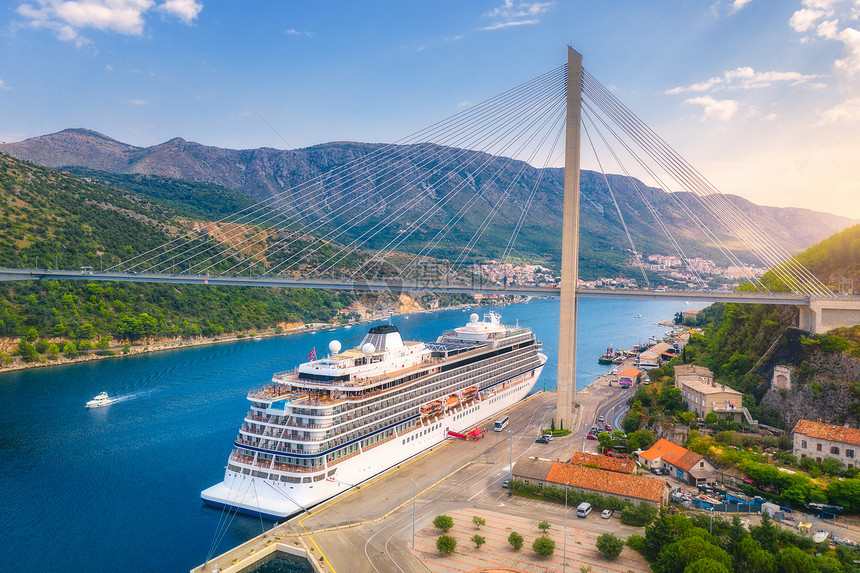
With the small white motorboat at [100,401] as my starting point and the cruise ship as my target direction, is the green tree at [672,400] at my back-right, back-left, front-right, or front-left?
front-left

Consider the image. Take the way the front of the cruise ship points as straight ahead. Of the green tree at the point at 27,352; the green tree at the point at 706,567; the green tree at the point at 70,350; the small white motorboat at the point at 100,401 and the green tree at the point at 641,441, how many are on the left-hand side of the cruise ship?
3

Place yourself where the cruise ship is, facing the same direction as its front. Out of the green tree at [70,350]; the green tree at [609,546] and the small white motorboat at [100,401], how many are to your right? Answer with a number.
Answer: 1

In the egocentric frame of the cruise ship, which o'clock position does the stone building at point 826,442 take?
The stone building is roughly at 2 o'clock from the cruise ship.

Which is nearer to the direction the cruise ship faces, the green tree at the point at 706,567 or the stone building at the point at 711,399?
the stone building

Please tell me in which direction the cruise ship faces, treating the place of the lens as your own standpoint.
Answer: facing away from the viewer and to the right of the viewer

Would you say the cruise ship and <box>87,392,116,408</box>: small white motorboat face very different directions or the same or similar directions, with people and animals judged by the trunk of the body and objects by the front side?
very different directions

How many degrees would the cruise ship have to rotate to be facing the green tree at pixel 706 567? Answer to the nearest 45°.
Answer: approximately 90° to its right

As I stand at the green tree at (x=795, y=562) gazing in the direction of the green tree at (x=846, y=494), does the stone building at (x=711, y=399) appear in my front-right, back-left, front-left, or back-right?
front-left

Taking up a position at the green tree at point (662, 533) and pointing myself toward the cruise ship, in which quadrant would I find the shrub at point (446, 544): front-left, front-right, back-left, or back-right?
front-left

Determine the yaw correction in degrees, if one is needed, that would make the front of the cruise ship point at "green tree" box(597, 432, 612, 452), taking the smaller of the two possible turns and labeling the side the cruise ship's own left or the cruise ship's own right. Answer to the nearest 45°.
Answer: approximately 45° to the cruise ship's own right

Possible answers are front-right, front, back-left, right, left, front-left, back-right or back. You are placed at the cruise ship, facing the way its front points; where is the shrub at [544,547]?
right

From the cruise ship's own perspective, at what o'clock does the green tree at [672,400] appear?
The green tree is roughly at 1 o'clock from the cruise ship.

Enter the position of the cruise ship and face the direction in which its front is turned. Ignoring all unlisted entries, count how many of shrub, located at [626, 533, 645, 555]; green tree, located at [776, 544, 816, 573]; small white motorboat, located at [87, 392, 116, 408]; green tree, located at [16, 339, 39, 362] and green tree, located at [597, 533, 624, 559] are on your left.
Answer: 2
